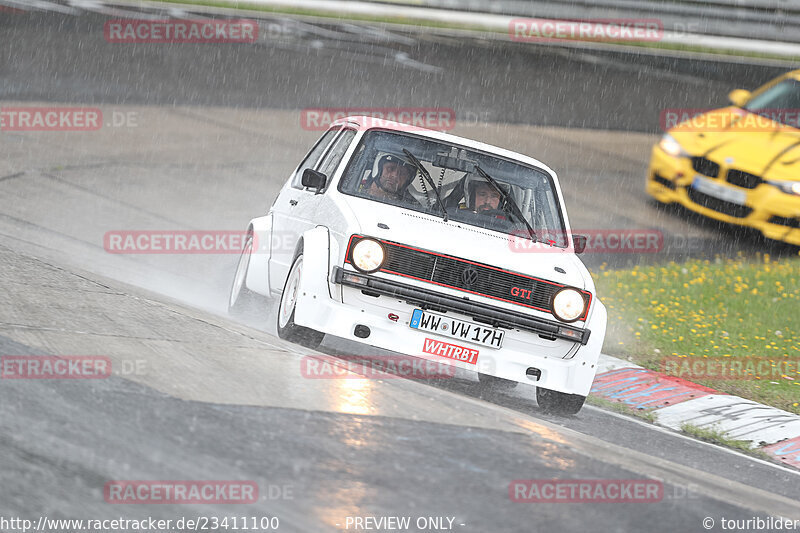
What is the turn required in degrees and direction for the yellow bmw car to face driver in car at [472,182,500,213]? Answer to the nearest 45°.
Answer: approximately 45° to its left

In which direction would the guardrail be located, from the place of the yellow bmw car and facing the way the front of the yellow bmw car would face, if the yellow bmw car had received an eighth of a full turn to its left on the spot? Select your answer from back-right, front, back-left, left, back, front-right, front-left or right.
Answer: back

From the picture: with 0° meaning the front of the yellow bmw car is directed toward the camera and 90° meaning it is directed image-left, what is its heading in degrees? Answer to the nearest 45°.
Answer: approximately 45°

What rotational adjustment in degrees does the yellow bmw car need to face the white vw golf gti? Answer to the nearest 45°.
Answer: approximately 45° to its left

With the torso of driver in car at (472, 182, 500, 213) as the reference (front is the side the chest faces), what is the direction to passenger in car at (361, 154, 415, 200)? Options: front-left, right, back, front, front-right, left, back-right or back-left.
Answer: right

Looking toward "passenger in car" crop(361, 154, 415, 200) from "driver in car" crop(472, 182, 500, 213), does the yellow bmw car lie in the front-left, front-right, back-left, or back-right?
back-right

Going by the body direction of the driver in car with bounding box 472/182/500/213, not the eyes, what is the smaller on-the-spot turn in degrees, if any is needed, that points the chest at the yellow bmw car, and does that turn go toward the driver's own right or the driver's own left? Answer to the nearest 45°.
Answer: approximately 135° to the driver's own left

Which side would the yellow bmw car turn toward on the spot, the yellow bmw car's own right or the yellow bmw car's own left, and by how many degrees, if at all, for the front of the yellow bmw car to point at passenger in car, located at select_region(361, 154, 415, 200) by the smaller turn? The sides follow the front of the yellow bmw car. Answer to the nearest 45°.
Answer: approximately 45° to the yellow bmw car's own left

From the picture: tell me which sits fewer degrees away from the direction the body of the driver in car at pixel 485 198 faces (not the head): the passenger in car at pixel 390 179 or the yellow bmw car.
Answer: the passenger in car

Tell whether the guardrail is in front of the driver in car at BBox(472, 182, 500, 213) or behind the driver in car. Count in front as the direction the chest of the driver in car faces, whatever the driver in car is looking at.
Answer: behind

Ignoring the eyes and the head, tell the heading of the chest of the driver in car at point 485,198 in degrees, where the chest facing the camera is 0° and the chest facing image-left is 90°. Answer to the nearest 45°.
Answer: approximately 0°
